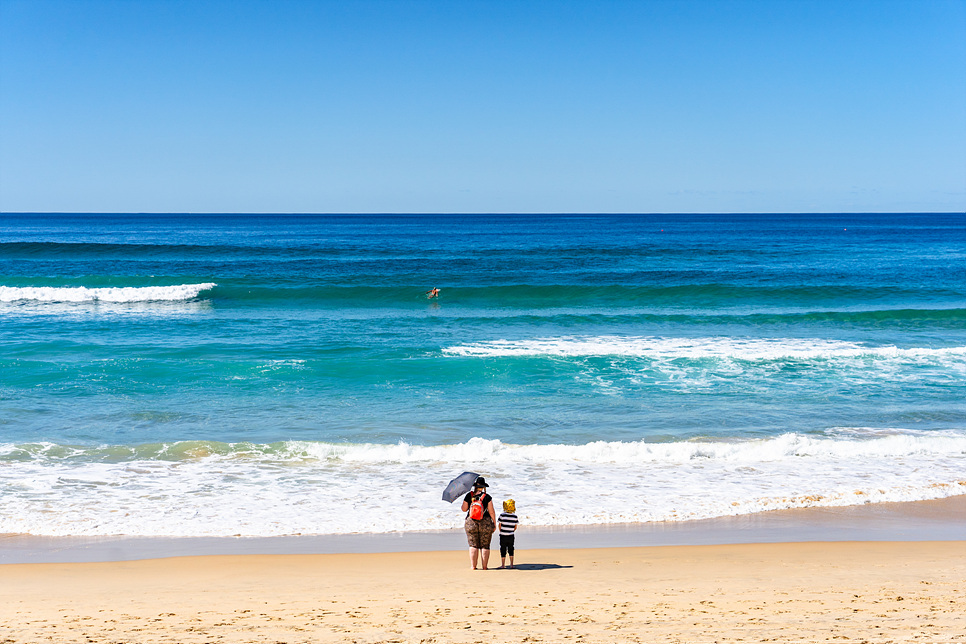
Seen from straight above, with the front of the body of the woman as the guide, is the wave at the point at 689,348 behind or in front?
in front

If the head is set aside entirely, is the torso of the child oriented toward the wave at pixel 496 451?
yes

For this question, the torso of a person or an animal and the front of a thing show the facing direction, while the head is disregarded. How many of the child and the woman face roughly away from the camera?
2

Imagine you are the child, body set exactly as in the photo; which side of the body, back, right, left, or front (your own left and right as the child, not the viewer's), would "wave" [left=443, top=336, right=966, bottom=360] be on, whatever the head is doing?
front

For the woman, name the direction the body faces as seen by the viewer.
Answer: away from the camera

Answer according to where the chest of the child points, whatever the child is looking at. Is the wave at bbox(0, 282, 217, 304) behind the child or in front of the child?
in front

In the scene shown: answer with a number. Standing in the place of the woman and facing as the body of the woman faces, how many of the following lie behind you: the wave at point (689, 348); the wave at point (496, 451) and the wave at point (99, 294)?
0

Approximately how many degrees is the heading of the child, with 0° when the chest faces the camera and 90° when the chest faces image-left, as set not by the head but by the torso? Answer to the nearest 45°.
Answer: approximately 180°

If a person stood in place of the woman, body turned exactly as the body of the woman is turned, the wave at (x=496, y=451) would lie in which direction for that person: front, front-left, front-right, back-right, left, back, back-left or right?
front

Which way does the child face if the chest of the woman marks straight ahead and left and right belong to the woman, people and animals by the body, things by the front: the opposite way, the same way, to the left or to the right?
the same way
